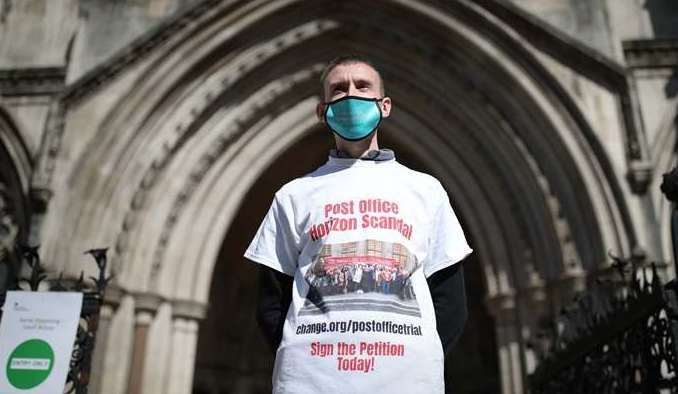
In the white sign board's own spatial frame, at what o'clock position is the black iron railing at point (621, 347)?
The black iron railing is roughly at 10 o'clock from the white sign board.

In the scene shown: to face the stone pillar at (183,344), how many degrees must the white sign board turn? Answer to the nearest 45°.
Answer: approximately 135° to its left

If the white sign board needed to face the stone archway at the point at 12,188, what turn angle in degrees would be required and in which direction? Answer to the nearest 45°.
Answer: approximately 180°

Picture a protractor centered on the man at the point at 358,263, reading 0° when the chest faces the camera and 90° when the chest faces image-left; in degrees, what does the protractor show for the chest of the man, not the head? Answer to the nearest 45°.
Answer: approximately 0°

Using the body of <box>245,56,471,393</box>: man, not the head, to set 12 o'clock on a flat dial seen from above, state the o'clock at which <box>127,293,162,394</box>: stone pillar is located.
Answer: The stone pillar is roughly at 5 o'clock from the man.

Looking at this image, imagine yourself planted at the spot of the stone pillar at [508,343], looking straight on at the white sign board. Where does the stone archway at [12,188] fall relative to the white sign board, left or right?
right
